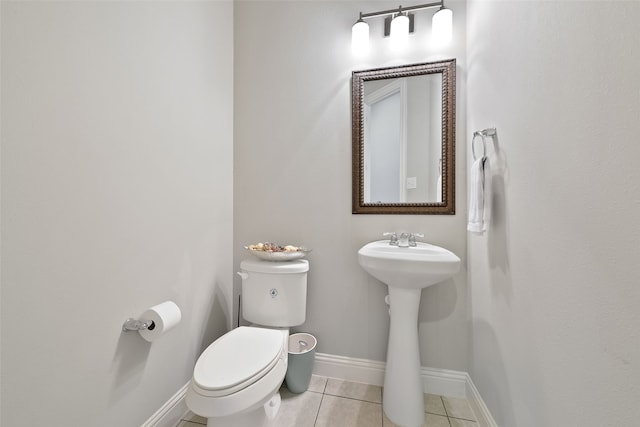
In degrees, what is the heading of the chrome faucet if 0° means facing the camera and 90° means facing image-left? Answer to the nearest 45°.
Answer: approximately 0°

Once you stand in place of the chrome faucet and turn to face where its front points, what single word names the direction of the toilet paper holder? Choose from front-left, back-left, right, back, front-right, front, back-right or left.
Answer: front-right

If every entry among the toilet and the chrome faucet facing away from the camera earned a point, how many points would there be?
0

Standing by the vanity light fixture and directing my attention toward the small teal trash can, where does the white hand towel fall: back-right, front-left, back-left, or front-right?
back-left

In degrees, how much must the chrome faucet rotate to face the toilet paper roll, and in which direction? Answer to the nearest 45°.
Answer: approximately 45° to its right

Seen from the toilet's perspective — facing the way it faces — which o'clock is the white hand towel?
The white hand towel is roughly at 8 o'clock from the toilet.

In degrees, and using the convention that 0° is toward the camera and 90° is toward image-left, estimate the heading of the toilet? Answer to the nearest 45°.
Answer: approximately 45°

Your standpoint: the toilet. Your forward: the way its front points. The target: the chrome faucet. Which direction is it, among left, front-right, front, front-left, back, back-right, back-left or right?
back-left
